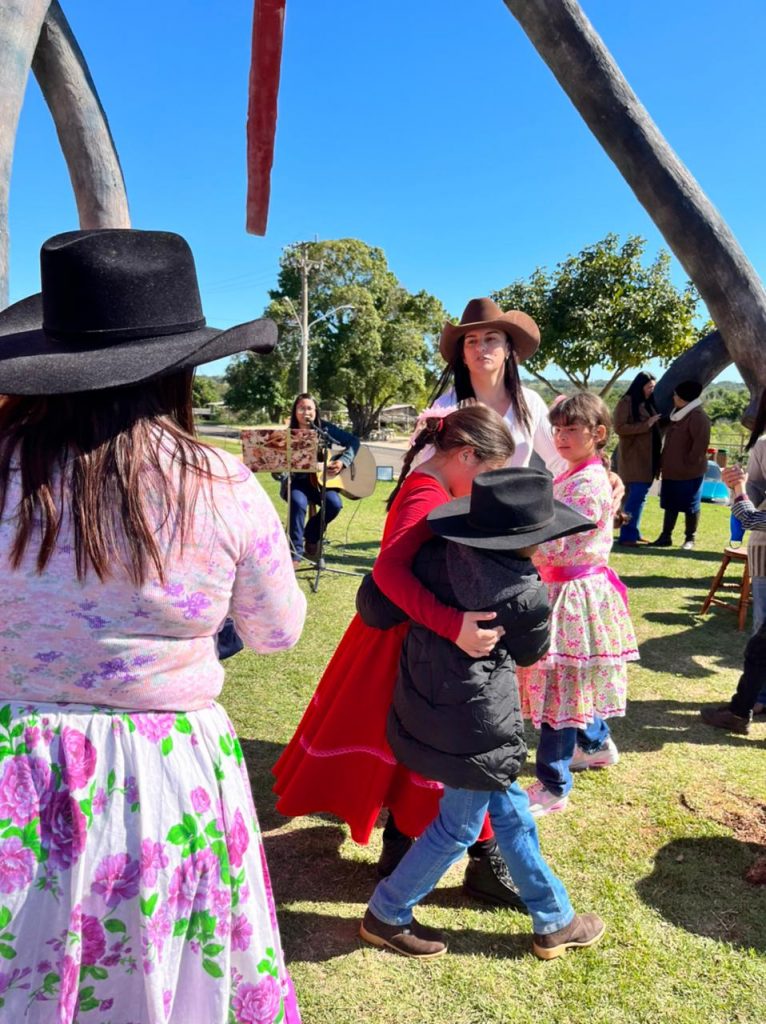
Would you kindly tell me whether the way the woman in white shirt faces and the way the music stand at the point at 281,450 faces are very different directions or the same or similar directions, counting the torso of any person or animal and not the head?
very different directions

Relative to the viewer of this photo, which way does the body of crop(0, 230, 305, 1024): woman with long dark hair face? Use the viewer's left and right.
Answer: facing away from the viewer

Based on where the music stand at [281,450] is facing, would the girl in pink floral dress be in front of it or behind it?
behind

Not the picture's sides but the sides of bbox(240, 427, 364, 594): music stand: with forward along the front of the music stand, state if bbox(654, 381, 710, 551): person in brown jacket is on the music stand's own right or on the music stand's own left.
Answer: on the music stand's own right

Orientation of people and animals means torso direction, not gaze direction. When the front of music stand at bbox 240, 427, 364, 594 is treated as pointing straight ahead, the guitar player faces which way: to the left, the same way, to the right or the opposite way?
the opposite way

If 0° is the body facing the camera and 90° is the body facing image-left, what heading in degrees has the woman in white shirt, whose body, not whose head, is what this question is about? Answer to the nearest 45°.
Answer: approximately 0°

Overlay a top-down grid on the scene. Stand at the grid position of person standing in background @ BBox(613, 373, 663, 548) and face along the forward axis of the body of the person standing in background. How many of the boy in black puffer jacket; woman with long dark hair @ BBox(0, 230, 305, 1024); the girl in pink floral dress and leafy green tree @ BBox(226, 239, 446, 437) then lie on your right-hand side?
3

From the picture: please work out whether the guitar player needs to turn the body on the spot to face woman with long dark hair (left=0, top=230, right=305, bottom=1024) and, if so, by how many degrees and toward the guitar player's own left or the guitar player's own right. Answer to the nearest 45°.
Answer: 0° — they already face them

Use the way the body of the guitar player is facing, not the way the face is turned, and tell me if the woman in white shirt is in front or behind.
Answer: in front

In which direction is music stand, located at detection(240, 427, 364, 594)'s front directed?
away from the camera

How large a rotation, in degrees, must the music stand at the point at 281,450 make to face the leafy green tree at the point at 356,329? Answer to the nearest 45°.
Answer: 0° — it already faces it

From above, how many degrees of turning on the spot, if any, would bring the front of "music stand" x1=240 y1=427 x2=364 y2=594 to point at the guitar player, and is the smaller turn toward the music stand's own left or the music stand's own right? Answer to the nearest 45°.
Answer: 0° — it already faces them
